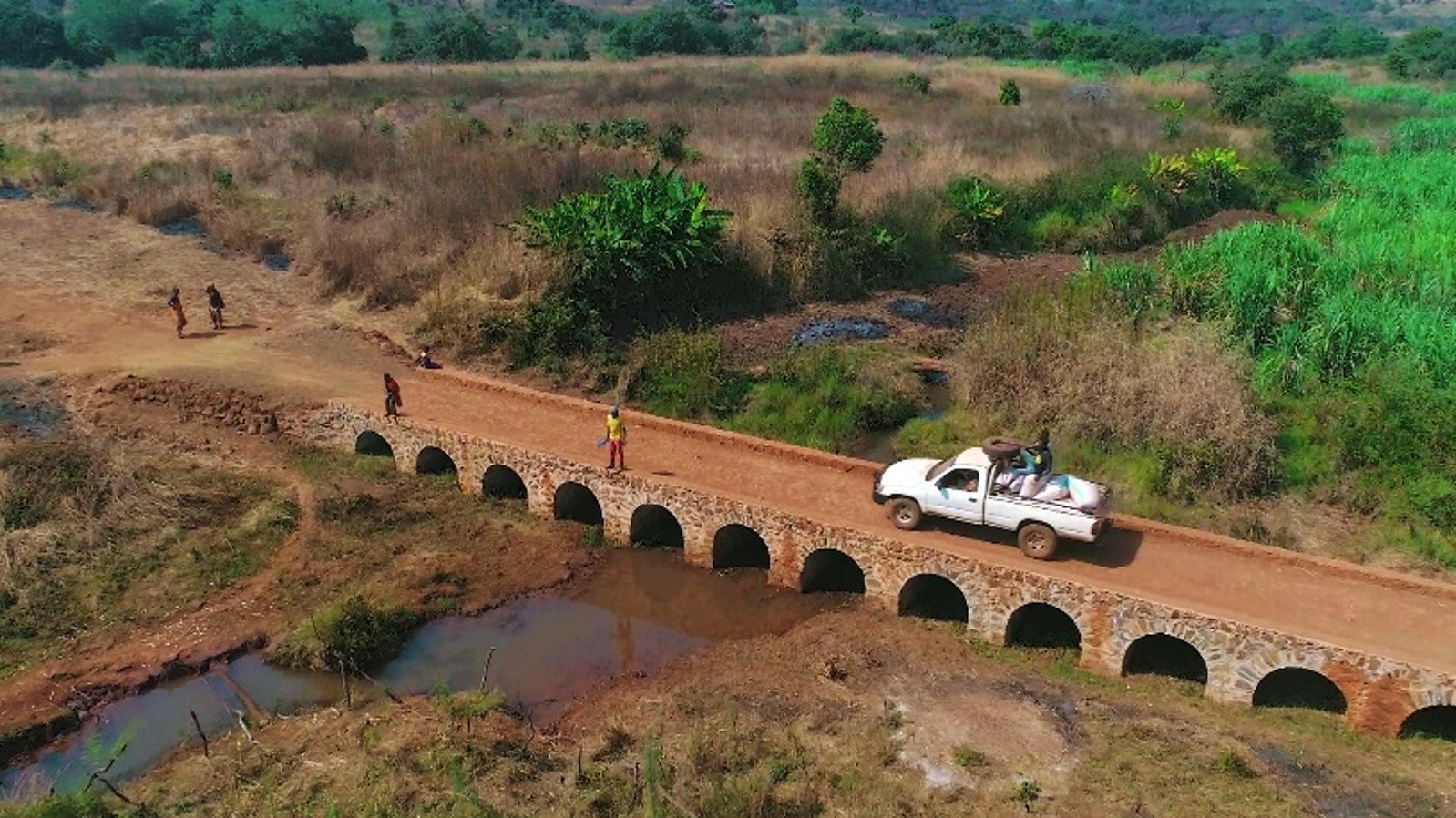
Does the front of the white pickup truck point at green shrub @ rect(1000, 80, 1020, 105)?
no

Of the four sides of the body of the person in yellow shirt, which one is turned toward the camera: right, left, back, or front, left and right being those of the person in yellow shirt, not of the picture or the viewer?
front

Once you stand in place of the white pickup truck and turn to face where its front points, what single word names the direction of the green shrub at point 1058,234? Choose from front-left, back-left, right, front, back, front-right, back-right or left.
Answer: right

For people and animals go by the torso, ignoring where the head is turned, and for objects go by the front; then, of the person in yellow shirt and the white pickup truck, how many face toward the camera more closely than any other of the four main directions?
1

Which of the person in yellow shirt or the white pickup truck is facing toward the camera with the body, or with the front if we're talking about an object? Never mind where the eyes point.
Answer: the person in yellow shirt

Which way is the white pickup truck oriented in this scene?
to the viewer's left

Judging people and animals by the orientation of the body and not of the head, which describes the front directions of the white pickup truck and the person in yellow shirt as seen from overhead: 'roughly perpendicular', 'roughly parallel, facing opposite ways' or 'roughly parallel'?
roughly perpendicular

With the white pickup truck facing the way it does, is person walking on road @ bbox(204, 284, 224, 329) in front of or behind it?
in front

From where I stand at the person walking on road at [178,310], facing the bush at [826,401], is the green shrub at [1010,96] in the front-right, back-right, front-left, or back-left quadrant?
front-left

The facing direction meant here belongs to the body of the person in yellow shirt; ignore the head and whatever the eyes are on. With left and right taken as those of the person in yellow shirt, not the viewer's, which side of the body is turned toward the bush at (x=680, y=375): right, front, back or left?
back

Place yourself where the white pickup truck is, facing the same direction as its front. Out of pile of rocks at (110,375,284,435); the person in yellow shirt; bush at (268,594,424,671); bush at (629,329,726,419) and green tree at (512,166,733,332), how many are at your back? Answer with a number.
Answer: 0

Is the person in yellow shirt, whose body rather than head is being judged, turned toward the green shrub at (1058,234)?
no

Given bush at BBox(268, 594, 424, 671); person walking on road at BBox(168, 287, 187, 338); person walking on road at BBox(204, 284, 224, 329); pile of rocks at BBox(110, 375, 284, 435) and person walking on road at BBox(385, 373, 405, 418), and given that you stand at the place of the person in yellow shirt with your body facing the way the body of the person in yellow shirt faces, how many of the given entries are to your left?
0

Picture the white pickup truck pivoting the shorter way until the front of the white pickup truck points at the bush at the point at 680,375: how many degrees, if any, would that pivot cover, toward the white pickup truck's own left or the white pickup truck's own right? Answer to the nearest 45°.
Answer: approximately 45° to the white pickup truck's own right

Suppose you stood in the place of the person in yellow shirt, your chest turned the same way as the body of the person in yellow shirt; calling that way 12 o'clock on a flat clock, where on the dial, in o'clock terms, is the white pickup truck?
The white pickup truck is roughly at 10 o'clock from the person in yellow shirt.
